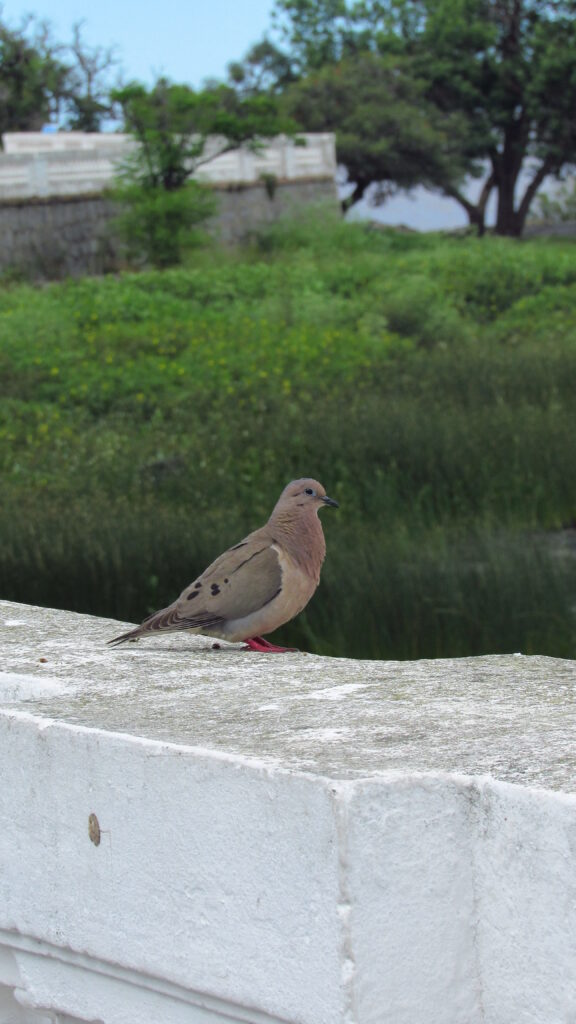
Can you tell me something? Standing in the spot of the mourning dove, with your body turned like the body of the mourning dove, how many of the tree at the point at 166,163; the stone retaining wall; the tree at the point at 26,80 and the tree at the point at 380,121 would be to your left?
4

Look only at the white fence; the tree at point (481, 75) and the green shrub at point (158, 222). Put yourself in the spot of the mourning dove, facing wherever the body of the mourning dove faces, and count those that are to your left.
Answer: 3

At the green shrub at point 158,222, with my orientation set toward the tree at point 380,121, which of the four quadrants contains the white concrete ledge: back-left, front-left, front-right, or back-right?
back-right

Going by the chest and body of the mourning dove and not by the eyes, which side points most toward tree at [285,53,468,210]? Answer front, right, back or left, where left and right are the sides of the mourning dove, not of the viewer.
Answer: left

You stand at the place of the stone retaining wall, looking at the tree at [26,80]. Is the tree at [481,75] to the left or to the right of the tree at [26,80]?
right

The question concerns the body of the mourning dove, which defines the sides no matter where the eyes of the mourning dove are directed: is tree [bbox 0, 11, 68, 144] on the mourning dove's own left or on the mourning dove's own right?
on the mourning dove's own left

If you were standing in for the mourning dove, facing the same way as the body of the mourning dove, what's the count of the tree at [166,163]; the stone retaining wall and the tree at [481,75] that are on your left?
3

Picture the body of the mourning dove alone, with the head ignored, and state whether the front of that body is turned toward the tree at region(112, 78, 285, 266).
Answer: no

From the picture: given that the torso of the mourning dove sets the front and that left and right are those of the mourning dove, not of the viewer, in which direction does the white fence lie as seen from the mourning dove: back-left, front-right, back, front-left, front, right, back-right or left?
left

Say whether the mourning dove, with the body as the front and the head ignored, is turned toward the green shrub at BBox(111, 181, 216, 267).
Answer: no

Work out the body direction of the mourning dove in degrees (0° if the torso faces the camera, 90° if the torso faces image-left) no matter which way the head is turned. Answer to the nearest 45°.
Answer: approximately 270°

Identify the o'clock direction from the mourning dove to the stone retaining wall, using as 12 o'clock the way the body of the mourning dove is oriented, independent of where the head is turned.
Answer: The stone retaining wall is roughly at 9 o'clock from the mourning dove.
